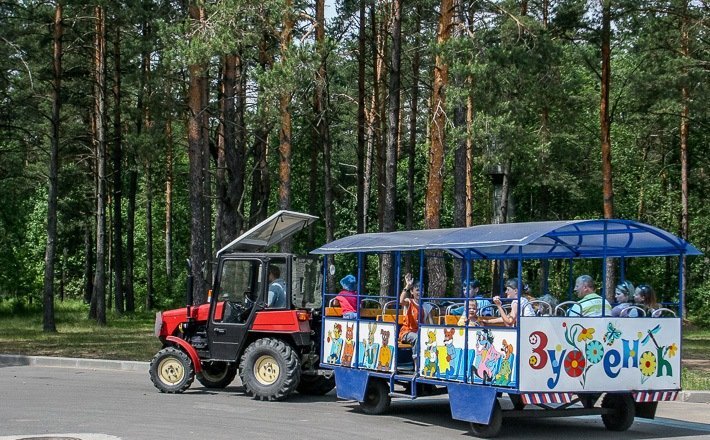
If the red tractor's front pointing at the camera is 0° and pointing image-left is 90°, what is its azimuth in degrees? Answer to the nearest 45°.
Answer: approximately 135°

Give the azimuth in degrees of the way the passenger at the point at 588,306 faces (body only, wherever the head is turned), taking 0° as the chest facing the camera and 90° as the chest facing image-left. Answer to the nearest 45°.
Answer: approximately 135°

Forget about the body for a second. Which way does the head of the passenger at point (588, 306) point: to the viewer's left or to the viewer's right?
to the viewer's left

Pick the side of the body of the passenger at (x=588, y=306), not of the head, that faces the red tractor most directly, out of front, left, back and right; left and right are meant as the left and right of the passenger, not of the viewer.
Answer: front

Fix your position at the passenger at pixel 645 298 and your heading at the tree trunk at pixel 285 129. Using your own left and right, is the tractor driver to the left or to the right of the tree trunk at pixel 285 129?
left

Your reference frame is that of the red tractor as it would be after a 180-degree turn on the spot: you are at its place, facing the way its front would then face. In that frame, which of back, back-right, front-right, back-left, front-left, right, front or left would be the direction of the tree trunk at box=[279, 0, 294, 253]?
back-left

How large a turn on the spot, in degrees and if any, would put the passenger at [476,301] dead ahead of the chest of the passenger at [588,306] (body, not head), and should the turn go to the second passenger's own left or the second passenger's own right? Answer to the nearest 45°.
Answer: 0° — they already face them

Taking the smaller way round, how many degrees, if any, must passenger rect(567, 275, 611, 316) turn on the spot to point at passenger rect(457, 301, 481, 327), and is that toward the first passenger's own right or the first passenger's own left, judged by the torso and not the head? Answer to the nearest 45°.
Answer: approximately 45° to the first passenger's own left

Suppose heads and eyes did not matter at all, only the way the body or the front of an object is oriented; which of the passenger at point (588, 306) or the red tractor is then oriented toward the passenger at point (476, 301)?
the passenger at point (588, 306)

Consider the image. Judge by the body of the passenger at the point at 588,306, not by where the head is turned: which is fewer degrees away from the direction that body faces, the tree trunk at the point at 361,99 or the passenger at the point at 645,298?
the tree trunk

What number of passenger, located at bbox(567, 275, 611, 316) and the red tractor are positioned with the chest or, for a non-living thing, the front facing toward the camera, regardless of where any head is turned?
0

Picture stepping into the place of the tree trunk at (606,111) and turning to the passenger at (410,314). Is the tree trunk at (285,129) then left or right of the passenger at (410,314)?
right
